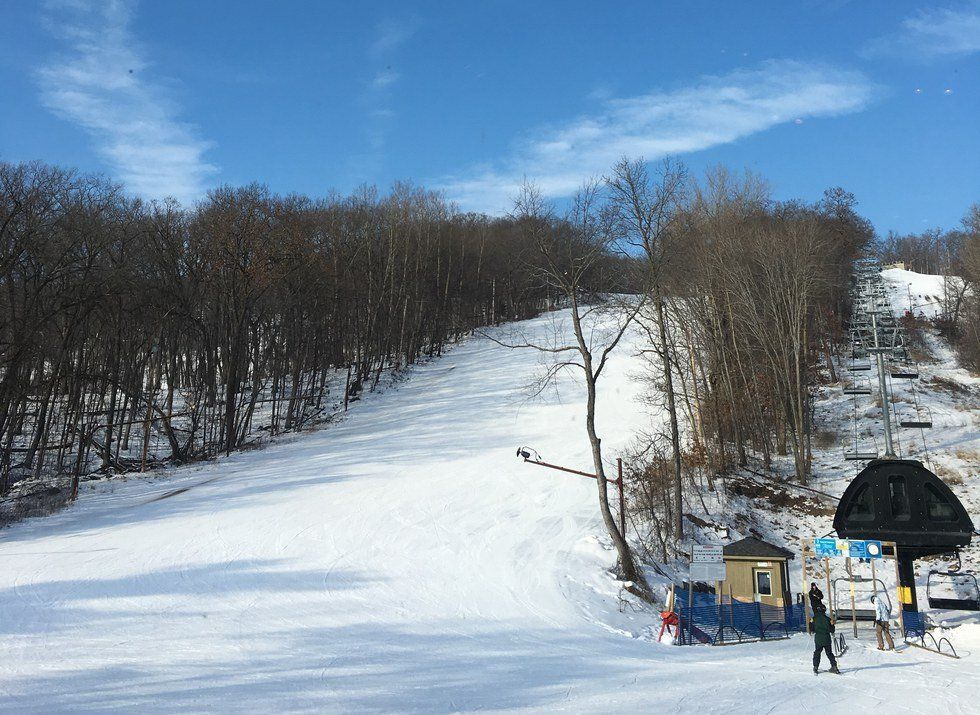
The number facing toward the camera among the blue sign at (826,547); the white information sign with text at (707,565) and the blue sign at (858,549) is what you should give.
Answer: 3

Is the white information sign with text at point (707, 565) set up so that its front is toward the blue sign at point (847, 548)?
no

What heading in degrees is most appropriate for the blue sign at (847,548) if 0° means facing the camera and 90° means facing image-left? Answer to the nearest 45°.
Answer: approximately 0°

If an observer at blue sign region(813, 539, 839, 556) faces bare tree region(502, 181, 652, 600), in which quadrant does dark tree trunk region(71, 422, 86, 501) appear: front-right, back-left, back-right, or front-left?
front-left

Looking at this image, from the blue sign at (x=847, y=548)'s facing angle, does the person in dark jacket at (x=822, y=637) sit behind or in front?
in front

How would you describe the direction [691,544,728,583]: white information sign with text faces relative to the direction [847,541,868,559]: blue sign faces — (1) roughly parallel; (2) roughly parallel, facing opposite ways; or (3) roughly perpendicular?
roughly parallel

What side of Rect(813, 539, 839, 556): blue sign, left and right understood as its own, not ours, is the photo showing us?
front

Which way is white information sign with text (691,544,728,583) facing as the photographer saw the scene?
facing the viewer

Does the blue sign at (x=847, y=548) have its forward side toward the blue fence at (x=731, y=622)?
no

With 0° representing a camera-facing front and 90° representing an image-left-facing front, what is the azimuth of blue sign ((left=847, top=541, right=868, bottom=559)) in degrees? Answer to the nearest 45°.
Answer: approximately 0°

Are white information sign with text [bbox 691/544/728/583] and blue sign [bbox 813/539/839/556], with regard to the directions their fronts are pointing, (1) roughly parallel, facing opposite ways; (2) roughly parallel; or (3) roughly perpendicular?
roughly parallel

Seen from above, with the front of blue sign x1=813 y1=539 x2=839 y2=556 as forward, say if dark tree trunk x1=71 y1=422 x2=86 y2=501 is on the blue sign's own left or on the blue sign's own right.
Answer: on the blue sign's own right
